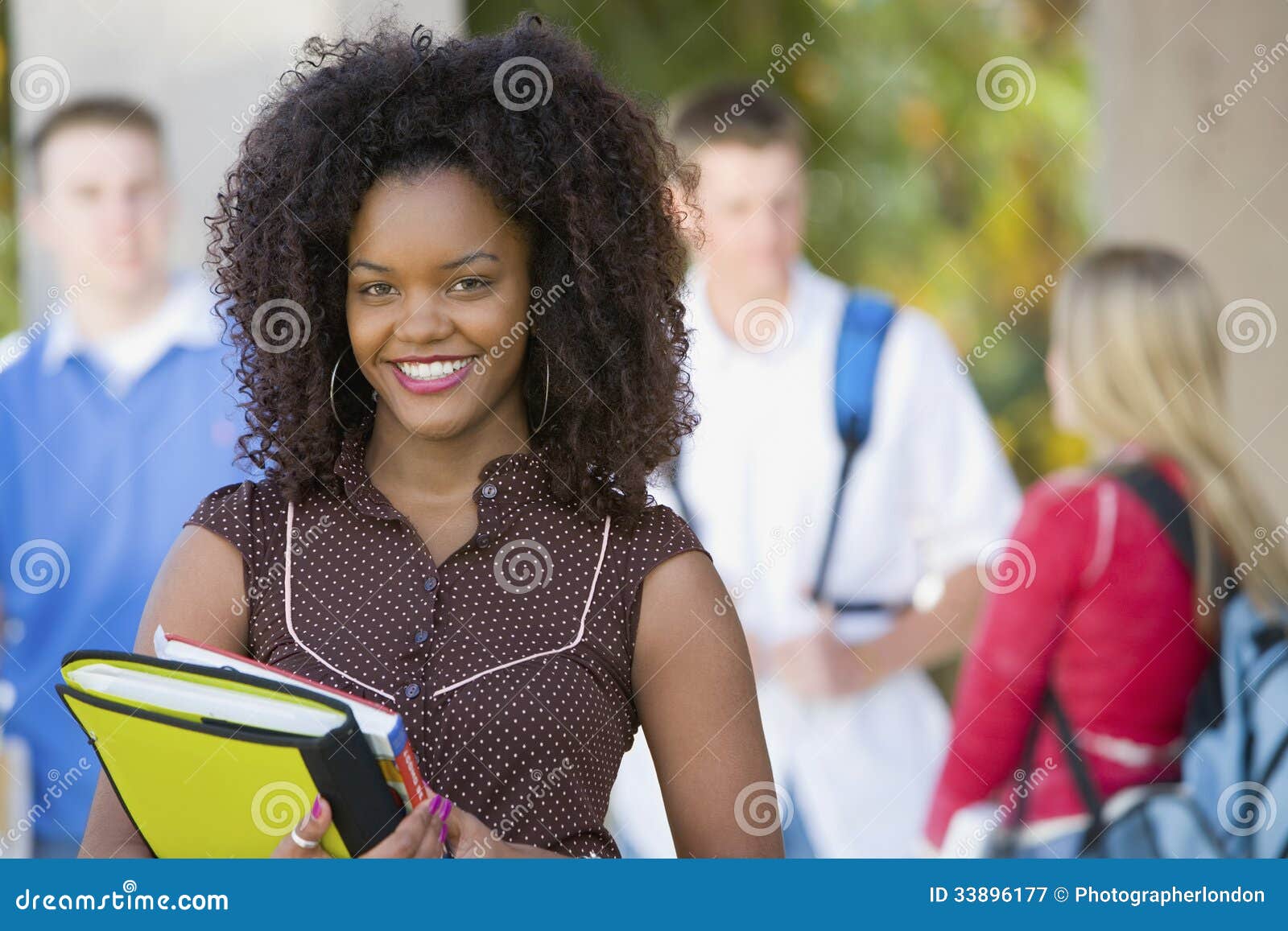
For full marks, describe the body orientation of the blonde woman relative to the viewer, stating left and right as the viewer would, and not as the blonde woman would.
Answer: facing away from the viewer and to the left of the viewer

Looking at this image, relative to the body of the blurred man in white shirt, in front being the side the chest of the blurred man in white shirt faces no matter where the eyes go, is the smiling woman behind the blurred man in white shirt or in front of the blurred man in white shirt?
in front

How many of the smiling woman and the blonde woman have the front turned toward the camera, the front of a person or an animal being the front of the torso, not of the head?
1

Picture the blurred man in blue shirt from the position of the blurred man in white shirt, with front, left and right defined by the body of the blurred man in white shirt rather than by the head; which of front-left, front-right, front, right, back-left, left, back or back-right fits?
front-right

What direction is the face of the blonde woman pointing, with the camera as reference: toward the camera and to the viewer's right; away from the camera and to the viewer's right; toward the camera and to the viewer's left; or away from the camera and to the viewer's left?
away from the camera and to the viewer's left

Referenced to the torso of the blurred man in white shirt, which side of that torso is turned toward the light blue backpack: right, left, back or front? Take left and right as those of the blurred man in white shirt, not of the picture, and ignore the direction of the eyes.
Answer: left
